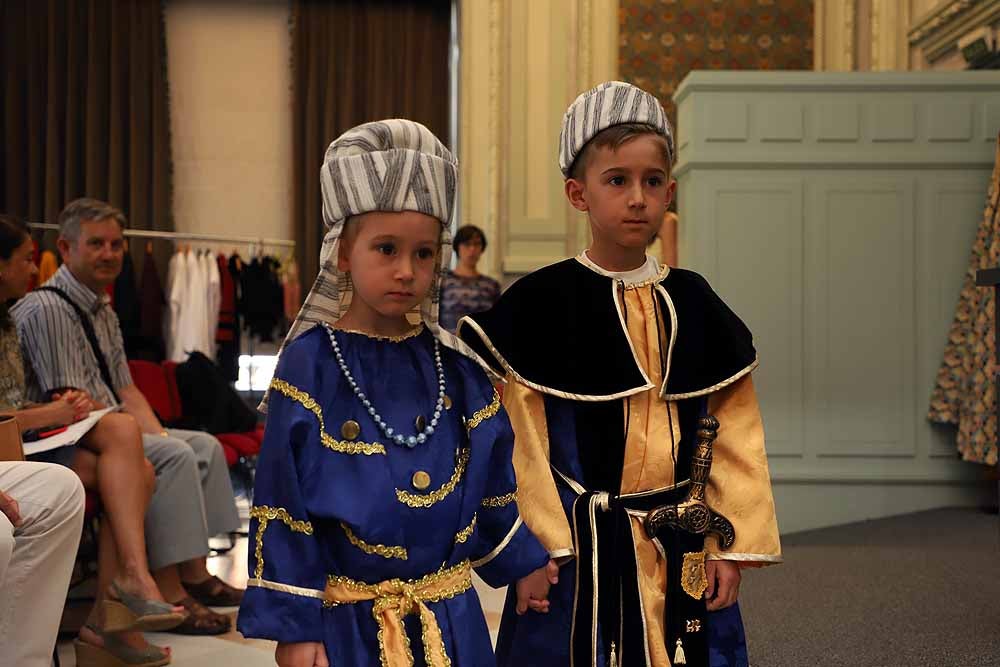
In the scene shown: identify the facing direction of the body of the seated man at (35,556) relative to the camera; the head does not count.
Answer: to the viewer's right

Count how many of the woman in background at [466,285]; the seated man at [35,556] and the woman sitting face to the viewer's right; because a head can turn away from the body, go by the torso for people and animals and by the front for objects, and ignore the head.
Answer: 2

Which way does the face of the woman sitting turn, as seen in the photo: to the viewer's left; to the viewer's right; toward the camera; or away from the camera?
to the viewer's right

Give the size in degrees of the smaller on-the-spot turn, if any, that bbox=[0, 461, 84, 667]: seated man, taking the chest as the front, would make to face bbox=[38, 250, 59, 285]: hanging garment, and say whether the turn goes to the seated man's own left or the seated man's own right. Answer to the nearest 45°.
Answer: approximately 90° to the seated man's own left

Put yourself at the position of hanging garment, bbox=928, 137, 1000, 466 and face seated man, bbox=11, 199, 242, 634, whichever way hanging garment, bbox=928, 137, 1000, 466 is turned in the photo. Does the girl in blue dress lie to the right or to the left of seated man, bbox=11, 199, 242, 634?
left

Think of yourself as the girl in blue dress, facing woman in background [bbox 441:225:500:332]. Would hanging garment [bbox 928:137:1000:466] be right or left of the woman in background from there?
right

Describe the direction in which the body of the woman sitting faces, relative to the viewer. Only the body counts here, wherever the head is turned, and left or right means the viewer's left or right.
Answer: facing to the right of the viewer

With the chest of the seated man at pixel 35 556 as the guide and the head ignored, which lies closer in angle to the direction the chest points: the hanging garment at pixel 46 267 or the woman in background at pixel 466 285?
the woman in background

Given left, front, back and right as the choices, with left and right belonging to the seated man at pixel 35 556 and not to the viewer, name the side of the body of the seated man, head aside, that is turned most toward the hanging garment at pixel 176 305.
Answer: left

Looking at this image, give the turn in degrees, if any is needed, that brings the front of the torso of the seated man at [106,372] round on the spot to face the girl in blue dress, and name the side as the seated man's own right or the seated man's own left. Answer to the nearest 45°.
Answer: approximately 45° to the seated man's own right
